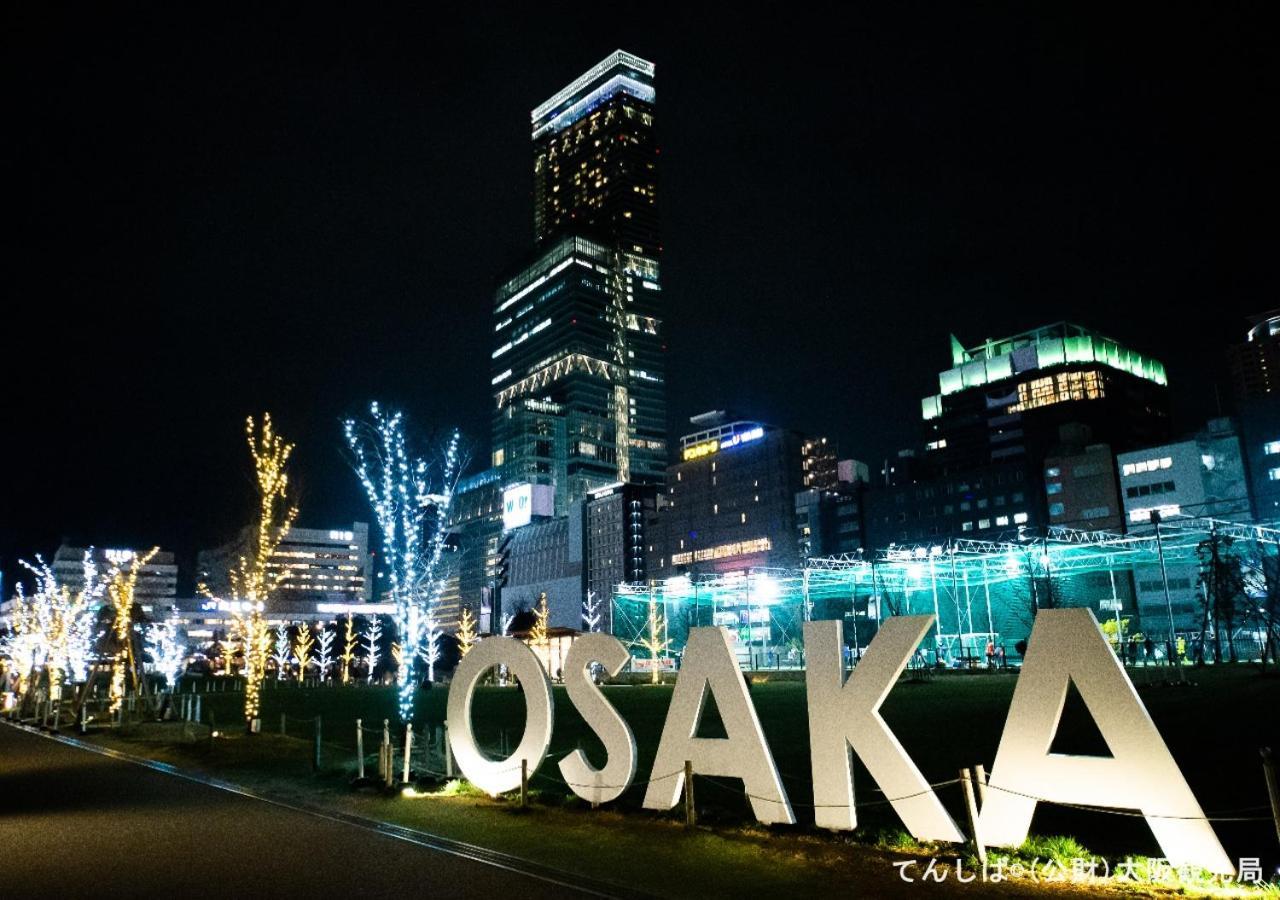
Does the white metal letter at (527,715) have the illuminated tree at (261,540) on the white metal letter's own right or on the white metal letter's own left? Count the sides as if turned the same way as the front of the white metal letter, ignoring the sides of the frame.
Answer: on the white metal letter's own right

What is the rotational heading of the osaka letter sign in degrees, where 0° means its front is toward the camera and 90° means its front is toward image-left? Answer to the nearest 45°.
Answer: approximately 45°

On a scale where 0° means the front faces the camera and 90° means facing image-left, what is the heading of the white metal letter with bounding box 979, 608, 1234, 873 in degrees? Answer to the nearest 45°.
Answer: approximately 45°

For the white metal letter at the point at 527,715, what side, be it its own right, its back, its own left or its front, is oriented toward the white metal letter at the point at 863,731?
left

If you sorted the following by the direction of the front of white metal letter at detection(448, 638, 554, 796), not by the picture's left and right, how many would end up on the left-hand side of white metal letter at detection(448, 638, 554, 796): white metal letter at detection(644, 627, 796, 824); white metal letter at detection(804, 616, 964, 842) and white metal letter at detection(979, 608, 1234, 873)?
3

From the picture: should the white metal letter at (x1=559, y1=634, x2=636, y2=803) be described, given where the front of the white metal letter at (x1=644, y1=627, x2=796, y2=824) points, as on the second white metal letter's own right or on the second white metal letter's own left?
on the second white metal letter's own right
